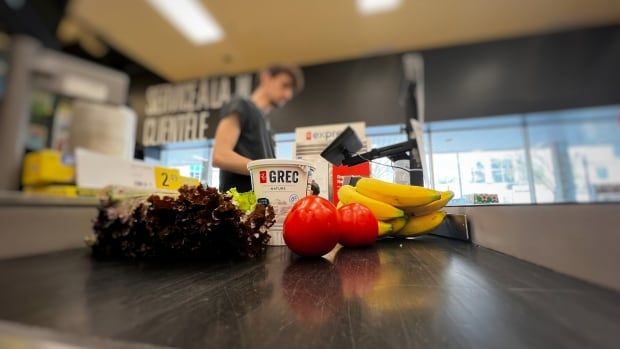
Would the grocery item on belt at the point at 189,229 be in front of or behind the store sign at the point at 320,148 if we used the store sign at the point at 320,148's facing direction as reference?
in front

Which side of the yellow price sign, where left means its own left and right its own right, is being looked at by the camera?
front

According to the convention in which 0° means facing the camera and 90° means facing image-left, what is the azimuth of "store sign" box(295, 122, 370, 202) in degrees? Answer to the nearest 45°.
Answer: approximately 0°

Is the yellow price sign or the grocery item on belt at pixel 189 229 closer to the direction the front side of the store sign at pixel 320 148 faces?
the grocery item on belt

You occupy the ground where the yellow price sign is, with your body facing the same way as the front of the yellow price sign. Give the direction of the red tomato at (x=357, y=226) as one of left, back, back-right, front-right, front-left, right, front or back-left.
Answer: front-left

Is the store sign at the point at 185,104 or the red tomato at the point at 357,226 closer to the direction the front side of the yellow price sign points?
the red tomato

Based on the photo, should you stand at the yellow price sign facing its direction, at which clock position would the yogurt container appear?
The yogurt container is roughly at 11 o'clock from the yellow price sign.

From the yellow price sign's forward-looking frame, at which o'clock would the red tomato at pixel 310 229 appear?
The red tomato is roughly at 11 o'clock from the yellow price sign.

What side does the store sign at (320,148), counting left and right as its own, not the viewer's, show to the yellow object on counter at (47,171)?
right

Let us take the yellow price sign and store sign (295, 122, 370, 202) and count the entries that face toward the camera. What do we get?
2
